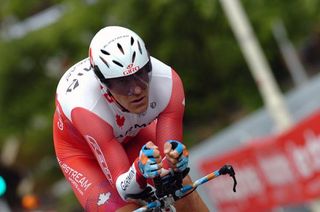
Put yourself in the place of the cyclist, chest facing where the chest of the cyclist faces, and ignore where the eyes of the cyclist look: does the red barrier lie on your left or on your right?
on your left
